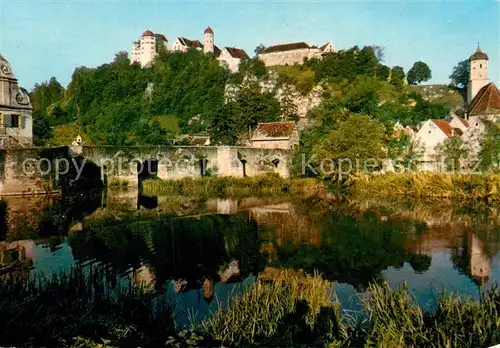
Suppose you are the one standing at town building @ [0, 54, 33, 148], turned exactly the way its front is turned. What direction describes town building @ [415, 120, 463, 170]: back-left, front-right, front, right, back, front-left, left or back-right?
left

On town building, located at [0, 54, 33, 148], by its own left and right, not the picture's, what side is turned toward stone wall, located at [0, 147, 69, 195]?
front

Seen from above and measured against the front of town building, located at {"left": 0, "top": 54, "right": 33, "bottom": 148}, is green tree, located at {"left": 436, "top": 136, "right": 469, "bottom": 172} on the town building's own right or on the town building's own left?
on the town building's own left

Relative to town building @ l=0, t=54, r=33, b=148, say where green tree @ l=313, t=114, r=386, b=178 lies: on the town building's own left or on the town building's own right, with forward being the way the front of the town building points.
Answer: on the town building's own left

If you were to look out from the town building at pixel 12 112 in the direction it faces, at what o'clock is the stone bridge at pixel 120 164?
The stone bridge is roughly at 9 o'clock from the town building.

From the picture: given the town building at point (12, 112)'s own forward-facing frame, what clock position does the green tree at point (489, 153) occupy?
The green tree is roughly at 10 o'clock from the town building.

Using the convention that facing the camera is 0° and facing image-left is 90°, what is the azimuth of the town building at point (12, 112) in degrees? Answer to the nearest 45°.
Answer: approximately 0°
